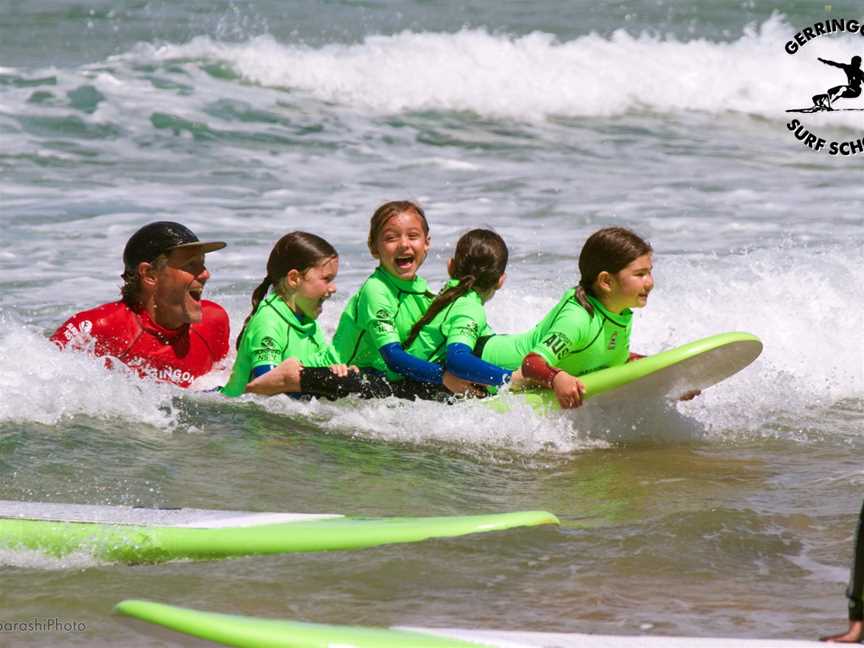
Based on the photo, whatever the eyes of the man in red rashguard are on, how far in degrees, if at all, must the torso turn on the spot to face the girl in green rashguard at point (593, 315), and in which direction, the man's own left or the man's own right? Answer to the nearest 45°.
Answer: approximately 45° to the man's own left

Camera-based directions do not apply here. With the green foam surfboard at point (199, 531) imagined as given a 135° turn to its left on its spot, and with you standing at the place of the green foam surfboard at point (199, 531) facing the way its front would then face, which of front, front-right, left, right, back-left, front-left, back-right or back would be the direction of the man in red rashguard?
front-right

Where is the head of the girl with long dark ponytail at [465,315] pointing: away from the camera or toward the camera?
away from the camera

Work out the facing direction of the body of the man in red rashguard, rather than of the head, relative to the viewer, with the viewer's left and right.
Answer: facing the viewer and to the right of the viewer

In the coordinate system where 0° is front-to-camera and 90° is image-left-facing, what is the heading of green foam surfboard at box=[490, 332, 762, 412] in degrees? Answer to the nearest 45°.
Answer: approximately 270°

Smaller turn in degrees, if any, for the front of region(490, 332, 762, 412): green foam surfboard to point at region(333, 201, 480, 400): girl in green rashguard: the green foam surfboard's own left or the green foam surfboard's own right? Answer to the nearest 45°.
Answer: approximately 180°

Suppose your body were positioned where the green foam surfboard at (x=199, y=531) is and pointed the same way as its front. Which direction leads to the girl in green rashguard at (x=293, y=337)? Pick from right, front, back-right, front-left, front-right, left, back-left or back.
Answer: left

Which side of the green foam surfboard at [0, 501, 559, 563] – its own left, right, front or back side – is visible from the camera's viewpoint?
right
